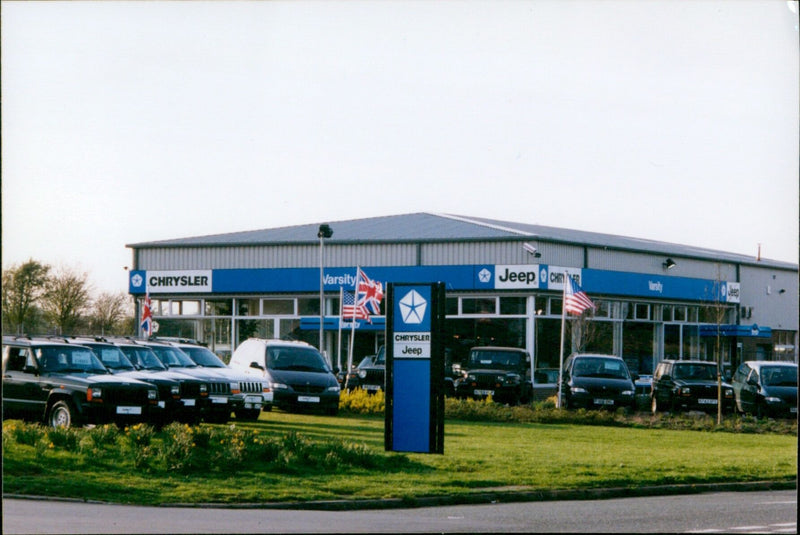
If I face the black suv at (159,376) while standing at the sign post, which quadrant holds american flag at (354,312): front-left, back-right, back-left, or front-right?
front-right

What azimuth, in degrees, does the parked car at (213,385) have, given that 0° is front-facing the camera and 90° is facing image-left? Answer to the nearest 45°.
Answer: approximately 315°

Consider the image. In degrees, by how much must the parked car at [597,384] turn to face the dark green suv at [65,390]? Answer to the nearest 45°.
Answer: approximately 45° to its right

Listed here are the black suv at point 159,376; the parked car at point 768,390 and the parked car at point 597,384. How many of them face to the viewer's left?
0

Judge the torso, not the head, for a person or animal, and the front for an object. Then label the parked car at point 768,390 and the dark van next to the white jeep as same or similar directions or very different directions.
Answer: same or similar directions

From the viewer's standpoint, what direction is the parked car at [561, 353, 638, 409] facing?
toward the camera

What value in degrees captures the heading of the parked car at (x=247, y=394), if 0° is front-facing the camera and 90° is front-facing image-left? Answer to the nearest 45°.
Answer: approximately 315°

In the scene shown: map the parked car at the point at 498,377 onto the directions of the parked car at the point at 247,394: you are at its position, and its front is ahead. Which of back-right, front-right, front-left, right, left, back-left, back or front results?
left

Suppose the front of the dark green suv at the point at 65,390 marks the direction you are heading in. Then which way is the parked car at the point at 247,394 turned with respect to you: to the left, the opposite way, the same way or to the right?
the same way

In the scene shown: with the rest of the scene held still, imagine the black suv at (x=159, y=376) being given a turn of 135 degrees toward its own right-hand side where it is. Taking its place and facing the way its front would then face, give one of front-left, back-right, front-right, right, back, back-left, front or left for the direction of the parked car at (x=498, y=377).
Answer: back-right

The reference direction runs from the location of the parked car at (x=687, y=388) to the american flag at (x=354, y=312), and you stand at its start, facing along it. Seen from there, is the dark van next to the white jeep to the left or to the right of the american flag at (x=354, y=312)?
left

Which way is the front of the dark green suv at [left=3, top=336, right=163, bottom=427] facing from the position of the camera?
facing the viewer and to the right of the viewer

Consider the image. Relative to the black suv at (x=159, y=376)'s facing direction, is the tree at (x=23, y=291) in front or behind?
behind

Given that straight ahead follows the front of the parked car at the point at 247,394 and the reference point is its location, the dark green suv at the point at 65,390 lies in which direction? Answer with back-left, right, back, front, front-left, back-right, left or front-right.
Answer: right

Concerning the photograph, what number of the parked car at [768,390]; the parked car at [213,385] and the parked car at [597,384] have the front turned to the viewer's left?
0

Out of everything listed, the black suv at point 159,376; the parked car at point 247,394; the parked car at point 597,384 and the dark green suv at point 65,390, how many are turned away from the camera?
0

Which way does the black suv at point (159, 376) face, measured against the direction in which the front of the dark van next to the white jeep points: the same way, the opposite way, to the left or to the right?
the same way

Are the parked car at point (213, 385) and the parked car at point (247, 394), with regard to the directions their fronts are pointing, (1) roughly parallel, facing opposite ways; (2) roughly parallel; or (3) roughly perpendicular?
roughly parallel

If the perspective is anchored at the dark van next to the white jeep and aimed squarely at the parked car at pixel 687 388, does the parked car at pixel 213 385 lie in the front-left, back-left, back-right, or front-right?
back-right

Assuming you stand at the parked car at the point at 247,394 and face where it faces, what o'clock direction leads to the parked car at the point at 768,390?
the parked car at the point at 768,390 is roughly at 10 o'clock from the parked car at the point at 247,394.
